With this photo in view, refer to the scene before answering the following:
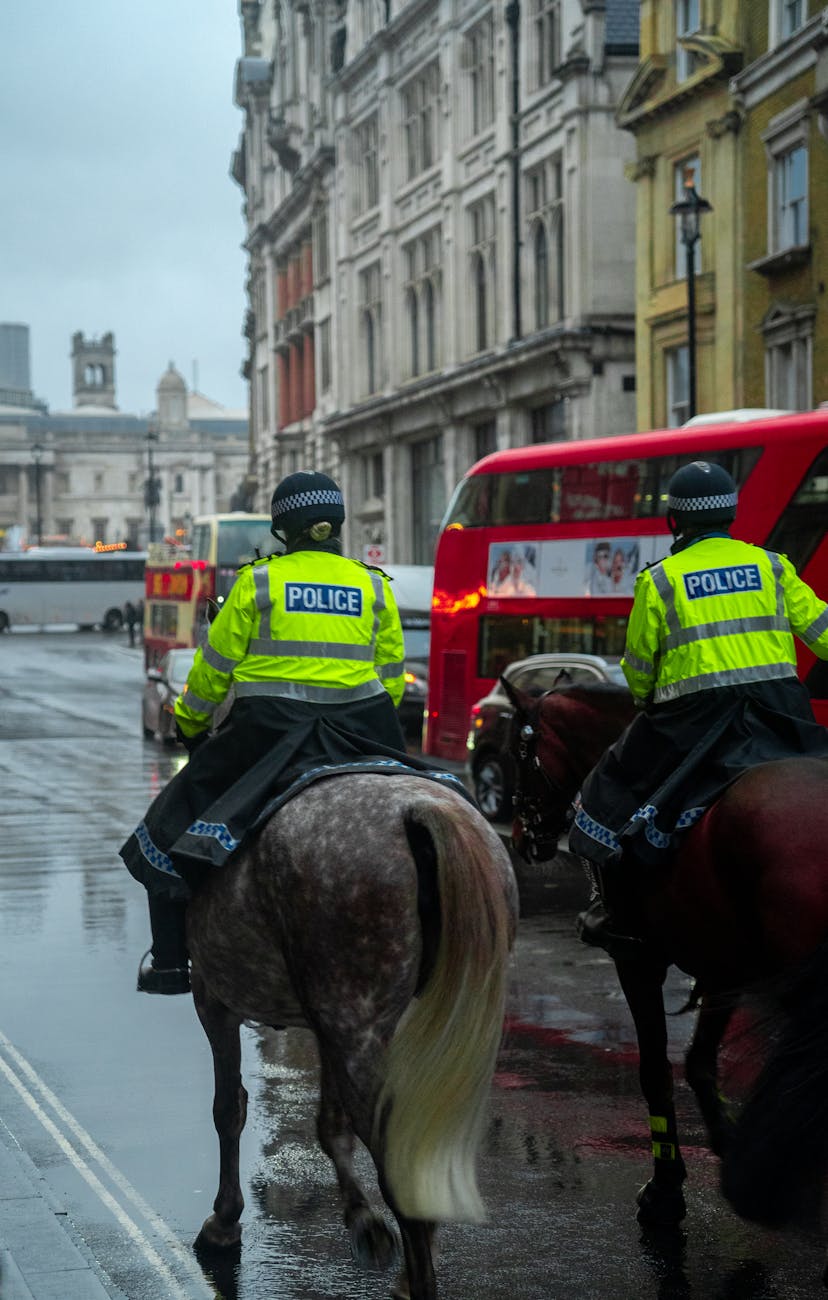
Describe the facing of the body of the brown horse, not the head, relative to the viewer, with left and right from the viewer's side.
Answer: facing away from the viewer and to the left of the viewer

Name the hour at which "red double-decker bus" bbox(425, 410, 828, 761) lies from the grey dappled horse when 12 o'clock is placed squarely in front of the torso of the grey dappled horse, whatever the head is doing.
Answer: The red double-decker bus is roughly at 2 o'clock from the grey dappled horse.

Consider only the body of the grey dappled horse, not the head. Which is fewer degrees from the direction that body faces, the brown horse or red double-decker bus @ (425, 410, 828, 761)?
the red double-decker bus

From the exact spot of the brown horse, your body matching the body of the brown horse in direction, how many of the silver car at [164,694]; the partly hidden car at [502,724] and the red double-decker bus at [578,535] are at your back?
0

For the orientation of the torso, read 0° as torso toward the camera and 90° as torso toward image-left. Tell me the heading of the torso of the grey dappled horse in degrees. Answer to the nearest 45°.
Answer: approximately 135°

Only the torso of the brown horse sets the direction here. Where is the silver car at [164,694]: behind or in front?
in front

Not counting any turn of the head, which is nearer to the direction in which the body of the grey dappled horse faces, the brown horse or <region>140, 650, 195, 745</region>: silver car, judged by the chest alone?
the silver car

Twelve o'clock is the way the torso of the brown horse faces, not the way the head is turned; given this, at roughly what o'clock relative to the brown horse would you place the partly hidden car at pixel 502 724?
The partly hidden car is roughly at 1 o'clock from the brown horse.

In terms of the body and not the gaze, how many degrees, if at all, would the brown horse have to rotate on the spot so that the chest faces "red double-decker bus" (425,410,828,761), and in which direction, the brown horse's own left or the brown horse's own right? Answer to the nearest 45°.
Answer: approximately 45° to the brown horse's own right

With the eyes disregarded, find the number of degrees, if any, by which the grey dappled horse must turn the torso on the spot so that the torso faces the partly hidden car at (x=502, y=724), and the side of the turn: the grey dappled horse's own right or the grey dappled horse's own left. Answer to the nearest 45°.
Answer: approximately 45° to the grey dappled horse's own right

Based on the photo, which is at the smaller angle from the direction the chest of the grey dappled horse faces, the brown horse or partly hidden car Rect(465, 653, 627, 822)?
the partly hidden car

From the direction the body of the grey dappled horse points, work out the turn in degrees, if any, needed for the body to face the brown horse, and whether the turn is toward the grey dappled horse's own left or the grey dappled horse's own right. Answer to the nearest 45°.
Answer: approximately 135° to the grey dappled horse's own right

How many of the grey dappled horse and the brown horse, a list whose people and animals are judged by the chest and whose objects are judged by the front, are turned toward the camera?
0

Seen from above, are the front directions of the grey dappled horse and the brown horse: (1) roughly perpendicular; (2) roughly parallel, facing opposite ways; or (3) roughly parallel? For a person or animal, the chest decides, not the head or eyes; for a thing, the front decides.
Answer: roughly parallel
